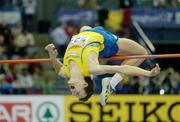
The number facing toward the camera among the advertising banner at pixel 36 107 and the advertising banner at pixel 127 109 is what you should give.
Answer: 2

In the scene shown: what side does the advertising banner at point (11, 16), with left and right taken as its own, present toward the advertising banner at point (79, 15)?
left

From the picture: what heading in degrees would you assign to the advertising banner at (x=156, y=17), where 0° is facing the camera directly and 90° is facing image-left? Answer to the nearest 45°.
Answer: approximately 0°

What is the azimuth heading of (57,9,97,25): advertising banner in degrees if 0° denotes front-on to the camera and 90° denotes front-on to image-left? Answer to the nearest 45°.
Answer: approximately 0°

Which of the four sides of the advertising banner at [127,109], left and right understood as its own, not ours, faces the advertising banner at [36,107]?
right

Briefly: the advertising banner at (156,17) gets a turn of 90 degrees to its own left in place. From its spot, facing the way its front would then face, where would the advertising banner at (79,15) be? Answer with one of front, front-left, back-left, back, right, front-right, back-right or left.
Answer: back

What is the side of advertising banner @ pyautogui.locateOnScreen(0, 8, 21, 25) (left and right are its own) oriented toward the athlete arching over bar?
front

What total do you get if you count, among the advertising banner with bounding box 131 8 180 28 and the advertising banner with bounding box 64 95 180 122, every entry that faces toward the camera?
2
